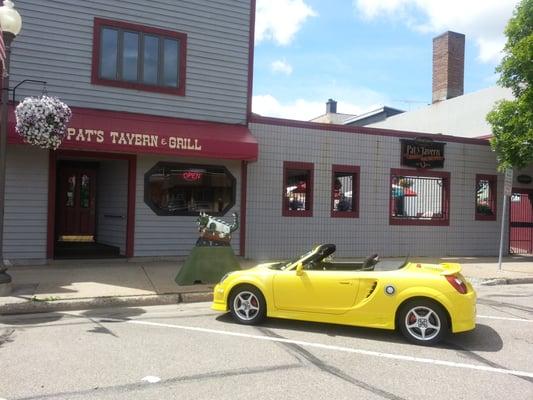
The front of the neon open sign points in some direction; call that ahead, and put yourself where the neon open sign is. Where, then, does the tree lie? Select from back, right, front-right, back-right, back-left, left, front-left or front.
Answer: left

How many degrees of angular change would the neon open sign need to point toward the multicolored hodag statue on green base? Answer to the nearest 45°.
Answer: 0° — it already faces it

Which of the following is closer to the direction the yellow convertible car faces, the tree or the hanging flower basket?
the hanging flower basket

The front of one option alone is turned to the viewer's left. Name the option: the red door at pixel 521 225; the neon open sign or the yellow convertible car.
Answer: the yellow convertible car

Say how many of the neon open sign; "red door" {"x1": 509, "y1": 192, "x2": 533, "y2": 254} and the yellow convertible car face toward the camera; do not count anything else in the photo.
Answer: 2

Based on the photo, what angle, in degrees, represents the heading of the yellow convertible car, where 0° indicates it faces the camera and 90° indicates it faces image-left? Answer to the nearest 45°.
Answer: approximately 90°

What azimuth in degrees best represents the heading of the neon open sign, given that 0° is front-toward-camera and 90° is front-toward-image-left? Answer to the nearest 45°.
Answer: approximately 0°

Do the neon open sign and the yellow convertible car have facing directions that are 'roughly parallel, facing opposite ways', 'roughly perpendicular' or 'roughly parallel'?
roughly perpendicular

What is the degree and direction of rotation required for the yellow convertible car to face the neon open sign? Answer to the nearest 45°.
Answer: approximately 45° to its right

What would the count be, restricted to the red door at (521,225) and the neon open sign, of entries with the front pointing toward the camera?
2

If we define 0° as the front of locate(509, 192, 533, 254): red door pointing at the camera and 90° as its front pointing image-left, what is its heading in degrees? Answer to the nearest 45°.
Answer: approximately 0°

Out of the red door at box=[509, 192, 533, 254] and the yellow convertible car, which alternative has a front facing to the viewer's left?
the yellow convertible car
